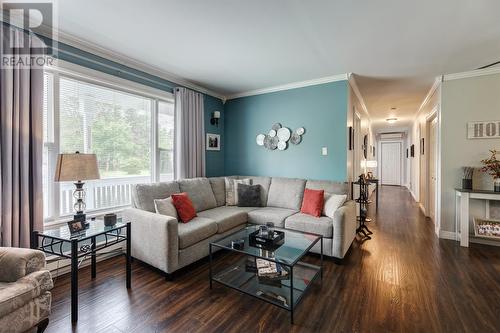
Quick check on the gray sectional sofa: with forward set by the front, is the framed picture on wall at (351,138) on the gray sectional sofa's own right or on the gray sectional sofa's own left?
on the gray sectional sofa's own left

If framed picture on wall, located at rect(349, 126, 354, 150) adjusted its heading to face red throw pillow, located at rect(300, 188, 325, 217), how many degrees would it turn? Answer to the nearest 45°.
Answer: approximately 135° to its right

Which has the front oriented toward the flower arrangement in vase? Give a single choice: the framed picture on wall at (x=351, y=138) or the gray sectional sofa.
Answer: the framed picture on wall

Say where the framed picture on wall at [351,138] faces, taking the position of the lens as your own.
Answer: facing to the right of the viewer

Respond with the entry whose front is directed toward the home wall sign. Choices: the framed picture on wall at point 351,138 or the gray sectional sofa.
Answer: the framed picture on wall

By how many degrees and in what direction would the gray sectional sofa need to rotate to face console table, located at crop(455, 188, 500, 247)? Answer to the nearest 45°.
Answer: approximately 90° to its left

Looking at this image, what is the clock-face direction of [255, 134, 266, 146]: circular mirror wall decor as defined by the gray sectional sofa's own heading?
The circular mirror wall decor is roughly at 7 o'clock from the gray sectional sofa.

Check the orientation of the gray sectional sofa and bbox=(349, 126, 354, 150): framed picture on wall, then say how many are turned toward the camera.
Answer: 1

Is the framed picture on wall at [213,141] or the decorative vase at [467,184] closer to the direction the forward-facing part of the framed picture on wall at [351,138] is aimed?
the decorative vase

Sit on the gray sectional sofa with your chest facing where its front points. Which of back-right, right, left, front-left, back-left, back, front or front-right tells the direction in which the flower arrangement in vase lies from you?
left

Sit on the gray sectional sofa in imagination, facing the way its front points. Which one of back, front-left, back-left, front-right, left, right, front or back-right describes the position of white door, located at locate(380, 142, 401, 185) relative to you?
back-left

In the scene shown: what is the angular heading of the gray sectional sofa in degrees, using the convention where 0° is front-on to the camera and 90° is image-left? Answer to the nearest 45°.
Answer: approximately 0°

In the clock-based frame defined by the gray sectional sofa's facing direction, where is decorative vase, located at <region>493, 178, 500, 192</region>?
The decorative vase is roughly at 9 o'clock from the gray sectional sofa.

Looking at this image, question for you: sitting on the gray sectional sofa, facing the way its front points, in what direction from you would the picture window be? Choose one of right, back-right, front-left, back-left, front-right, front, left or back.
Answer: right
